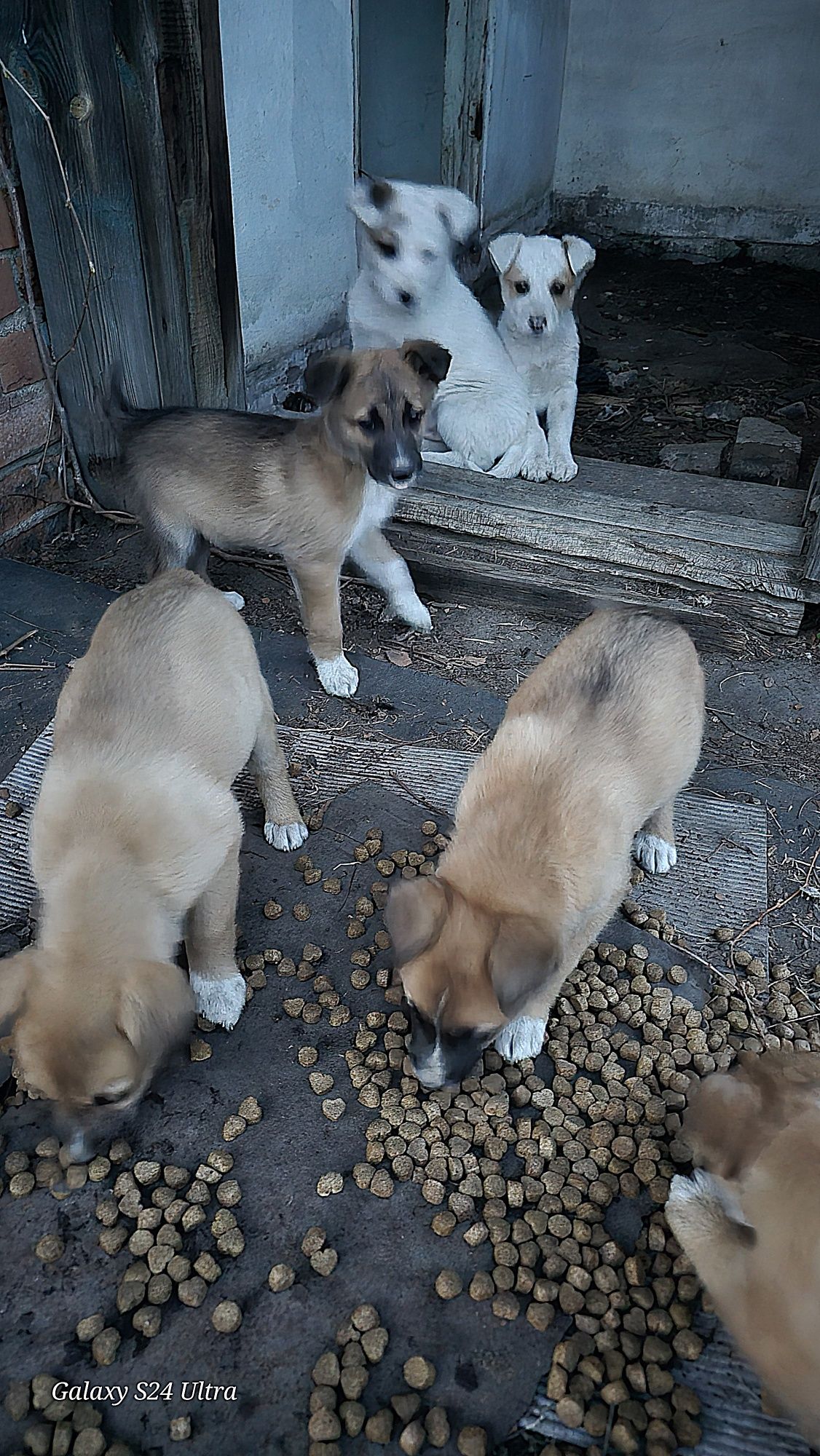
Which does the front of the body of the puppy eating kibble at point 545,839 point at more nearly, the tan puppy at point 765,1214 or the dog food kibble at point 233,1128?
the dog food kibble

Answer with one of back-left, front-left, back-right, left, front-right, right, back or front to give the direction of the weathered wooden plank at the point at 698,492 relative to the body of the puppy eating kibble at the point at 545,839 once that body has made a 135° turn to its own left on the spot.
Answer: left

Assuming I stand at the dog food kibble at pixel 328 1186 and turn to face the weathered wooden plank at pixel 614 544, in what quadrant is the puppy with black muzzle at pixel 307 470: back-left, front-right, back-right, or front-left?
front-left

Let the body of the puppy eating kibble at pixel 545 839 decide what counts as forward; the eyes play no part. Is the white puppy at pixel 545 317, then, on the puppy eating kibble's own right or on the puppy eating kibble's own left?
on the puppy eating kibble's own right

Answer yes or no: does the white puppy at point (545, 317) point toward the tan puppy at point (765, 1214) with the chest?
yes

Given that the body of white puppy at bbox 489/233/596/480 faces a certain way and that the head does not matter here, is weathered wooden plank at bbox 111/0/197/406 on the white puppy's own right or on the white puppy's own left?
on the white puppy's own right

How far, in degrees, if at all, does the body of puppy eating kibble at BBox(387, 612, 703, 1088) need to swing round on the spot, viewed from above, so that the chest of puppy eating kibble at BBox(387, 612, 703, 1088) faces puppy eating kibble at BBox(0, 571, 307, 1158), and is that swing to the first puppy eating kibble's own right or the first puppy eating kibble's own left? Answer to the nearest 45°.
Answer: approximately 45° to the first puppy eating kibble's own right

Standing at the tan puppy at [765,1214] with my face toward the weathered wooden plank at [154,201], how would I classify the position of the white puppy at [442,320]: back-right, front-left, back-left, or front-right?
front-right

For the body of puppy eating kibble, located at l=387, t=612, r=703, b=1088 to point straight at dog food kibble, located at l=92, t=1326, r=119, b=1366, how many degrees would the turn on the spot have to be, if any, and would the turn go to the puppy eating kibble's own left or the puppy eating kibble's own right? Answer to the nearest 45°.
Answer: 0° — it already faces it

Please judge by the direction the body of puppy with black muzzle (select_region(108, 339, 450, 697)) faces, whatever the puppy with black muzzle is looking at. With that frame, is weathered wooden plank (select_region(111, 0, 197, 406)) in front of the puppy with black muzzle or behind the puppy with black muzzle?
behind

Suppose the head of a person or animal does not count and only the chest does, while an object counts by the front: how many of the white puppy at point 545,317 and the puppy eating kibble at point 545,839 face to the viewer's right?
0

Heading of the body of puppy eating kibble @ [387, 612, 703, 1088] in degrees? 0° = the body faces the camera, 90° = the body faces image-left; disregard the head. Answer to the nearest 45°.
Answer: approximately 45°

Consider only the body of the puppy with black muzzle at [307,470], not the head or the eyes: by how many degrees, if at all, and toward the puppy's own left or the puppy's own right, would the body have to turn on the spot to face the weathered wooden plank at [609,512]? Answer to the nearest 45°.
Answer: approximately 45° to the puppy's own left

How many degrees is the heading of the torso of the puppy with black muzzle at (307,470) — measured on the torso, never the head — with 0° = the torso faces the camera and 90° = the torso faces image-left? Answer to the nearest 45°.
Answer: approximately 315°

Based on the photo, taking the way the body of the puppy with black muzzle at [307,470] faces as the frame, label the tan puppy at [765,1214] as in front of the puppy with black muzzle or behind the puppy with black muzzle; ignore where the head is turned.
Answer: in front

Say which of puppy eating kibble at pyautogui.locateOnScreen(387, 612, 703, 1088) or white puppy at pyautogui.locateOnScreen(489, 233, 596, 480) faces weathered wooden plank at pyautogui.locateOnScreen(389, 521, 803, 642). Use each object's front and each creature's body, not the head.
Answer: the white puppy

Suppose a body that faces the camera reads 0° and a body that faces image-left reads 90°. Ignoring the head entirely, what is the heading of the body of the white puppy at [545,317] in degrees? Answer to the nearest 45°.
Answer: approximately 0°
